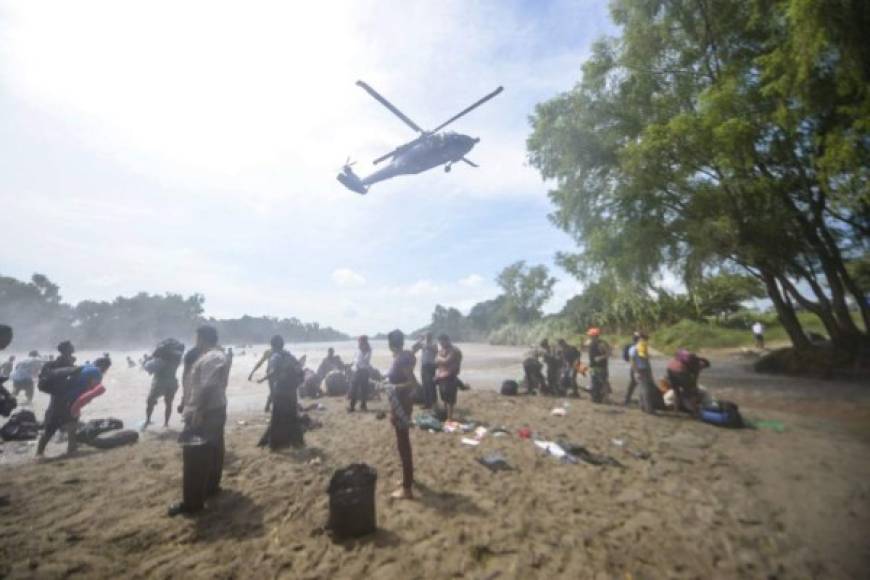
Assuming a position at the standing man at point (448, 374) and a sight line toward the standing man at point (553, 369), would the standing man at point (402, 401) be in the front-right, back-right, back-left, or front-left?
back-right

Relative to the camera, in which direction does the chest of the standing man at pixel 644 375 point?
to the viewer's right

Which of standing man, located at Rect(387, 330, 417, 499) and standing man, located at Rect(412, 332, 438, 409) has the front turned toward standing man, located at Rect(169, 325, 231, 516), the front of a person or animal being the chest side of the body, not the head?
standing man, located at Rect(387, 330, 417, 499)

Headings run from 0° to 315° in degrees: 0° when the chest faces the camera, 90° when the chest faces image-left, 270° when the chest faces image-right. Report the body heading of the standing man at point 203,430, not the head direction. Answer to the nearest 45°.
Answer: approximately 90°

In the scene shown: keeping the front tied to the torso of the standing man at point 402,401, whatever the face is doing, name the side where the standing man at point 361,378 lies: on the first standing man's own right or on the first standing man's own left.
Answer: on the first standing man's own right

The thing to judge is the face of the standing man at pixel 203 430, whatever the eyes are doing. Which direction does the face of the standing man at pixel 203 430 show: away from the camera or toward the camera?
away from the camera

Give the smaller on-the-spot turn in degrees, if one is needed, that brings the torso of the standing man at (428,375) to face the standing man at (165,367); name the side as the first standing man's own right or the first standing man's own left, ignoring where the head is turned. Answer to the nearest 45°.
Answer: approximately 90° to the first standing man's own right

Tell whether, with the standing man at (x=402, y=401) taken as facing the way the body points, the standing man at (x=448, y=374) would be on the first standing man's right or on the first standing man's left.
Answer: on the first standing man's right
